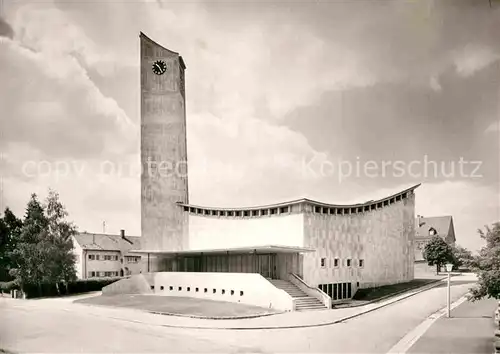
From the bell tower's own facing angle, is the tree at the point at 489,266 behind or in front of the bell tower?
in front

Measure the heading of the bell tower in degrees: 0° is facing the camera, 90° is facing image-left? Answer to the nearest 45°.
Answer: approximately 0°

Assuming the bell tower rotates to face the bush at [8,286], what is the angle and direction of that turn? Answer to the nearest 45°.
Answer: approximately 45° to its right
